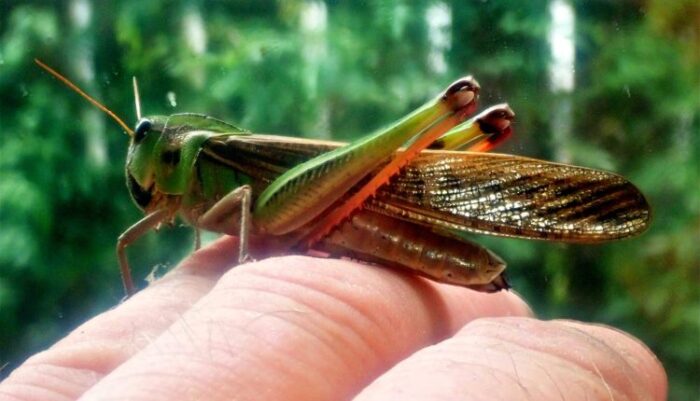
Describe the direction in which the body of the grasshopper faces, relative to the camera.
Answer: to the viewer's left
